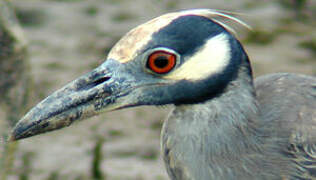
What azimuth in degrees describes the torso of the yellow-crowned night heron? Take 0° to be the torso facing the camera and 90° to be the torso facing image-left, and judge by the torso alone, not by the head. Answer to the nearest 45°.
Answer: approximately 90°
